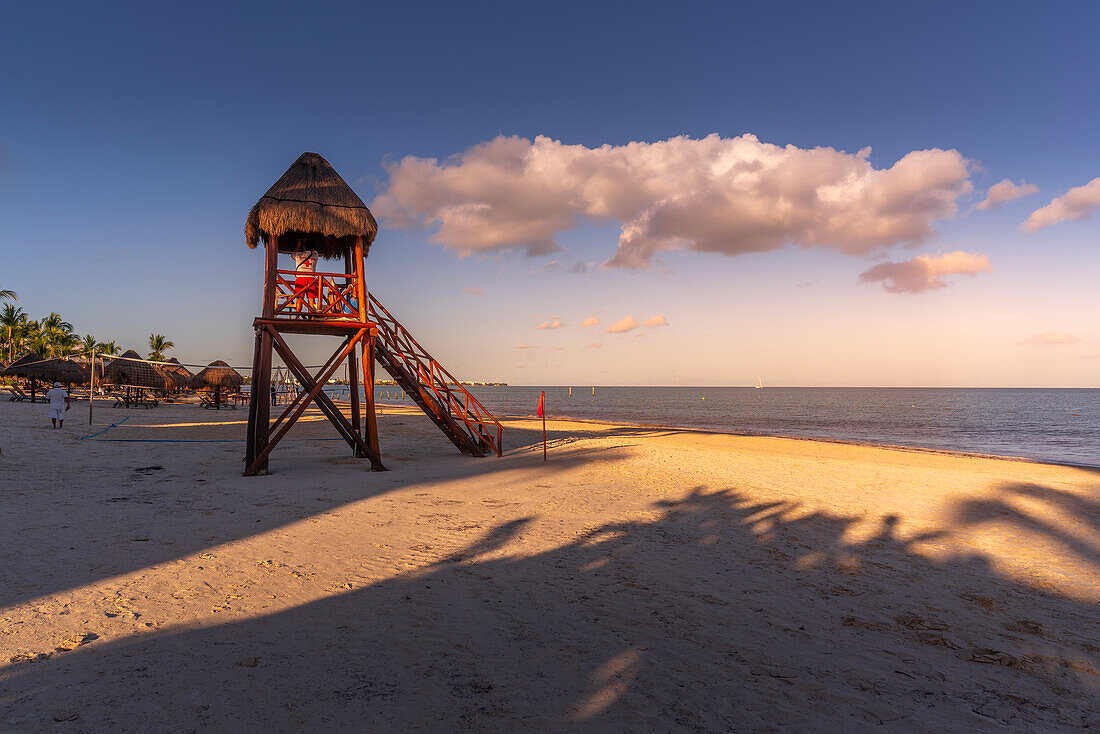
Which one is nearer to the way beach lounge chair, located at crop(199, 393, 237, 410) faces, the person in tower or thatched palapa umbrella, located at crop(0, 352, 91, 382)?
the person in tower

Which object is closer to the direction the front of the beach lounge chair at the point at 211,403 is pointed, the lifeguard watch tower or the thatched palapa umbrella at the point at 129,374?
the lifeguard watch tower

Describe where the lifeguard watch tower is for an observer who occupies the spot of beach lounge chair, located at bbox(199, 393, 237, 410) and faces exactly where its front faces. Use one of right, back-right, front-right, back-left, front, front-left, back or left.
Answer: right

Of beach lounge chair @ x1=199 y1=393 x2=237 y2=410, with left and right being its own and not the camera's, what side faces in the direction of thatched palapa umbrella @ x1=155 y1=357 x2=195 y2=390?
left

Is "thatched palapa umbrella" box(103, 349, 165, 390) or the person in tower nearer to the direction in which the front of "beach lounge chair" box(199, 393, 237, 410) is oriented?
the person in tower

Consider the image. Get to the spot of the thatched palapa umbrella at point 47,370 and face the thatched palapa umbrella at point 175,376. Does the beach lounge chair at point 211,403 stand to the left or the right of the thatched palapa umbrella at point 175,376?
right

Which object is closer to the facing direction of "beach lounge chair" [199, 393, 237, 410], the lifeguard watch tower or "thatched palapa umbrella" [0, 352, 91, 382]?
the lifeguard watch tower

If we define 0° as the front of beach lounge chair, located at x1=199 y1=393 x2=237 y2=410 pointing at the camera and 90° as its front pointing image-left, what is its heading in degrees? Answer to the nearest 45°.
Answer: approximately 270°

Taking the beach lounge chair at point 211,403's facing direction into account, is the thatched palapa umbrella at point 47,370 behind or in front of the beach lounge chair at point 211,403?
behind

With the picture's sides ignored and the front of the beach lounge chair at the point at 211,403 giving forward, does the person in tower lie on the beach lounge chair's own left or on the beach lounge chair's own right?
on the beach lounge chair's own right
